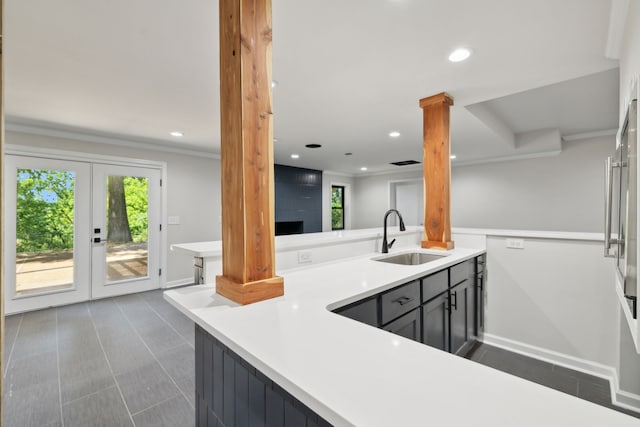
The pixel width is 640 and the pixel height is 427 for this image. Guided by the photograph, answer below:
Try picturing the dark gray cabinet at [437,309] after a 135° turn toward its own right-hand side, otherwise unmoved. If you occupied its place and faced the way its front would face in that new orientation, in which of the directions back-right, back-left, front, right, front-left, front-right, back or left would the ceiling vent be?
right

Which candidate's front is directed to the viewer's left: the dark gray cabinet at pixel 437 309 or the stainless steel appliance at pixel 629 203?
the stainless steel appliance

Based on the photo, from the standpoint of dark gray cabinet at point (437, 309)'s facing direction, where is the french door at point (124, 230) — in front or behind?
behind

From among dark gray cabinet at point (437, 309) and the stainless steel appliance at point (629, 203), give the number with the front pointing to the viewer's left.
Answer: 1

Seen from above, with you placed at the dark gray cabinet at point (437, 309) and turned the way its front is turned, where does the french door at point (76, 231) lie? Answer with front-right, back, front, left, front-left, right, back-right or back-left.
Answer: back-right

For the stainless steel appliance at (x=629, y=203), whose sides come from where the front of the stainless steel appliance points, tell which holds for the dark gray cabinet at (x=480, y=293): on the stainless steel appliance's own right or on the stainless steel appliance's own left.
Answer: on the stainless steel appliance's own right

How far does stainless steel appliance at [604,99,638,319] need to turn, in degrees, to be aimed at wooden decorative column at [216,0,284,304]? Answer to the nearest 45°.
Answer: approximately 45° to its left

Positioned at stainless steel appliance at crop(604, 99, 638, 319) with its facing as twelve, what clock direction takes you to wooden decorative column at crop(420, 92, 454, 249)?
The wooden decorative column is roughly at 1 o'clock from the stainless steel appliance.

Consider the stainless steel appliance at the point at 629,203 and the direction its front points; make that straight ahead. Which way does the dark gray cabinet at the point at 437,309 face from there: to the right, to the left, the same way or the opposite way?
the opposite way

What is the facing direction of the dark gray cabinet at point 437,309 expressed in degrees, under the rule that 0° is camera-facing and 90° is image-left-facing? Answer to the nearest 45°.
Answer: approximately 315°

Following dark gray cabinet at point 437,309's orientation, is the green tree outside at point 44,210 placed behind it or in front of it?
behind

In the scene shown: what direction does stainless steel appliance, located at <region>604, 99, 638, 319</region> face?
to the viewer's left

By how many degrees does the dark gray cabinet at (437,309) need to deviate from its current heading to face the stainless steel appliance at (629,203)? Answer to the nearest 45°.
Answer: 0° — it already faces it

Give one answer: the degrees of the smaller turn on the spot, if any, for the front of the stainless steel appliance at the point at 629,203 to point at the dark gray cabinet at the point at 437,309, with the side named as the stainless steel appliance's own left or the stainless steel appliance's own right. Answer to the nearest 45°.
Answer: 0° — it already faces it

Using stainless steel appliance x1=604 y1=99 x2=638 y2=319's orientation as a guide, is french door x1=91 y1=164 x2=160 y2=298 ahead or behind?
ahead
